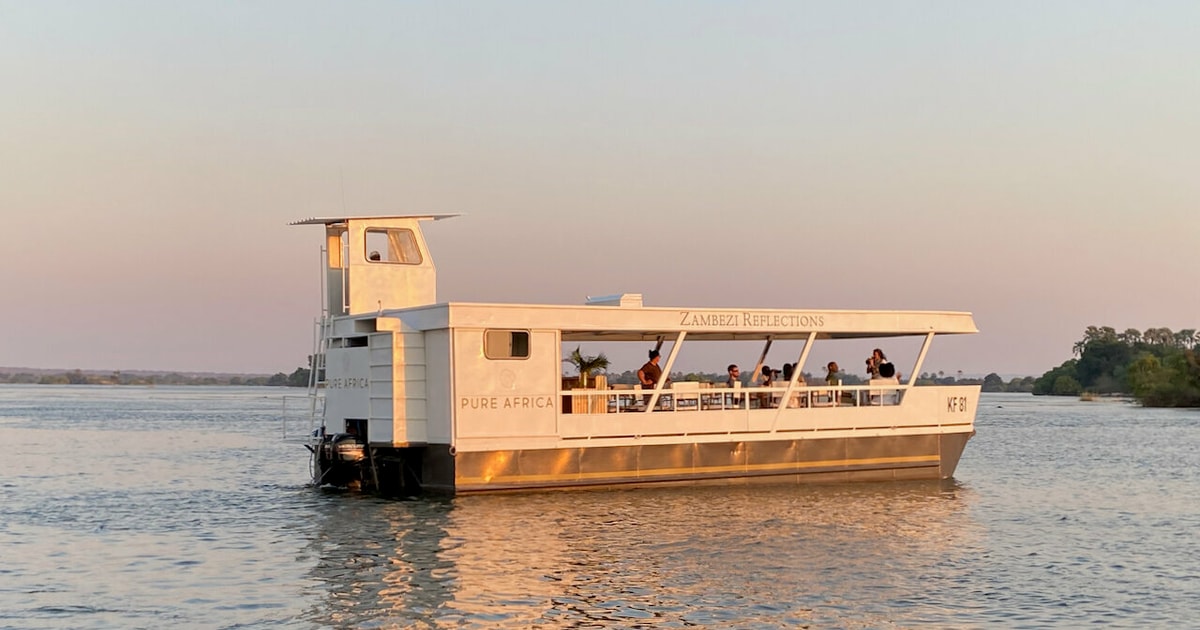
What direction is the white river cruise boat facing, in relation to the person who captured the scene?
facing away from the viewer and to the right of the viewer
